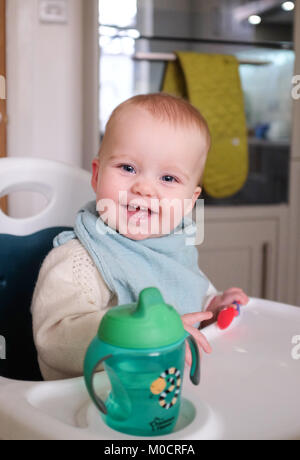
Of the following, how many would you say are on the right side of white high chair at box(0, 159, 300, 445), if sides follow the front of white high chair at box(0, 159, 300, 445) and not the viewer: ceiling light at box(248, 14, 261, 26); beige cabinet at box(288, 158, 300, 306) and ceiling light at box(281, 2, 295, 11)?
0

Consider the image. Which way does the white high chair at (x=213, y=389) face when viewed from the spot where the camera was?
facing the viewer and to the right of the viewer

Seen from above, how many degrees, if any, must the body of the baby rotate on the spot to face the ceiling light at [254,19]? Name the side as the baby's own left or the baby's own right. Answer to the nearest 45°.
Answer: approximately 135° to the baby's own left

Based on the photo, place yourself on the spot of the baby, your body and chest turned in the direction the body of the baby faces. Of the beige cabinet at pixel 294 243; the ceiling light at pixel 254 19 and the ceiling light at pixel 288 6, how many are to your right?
0

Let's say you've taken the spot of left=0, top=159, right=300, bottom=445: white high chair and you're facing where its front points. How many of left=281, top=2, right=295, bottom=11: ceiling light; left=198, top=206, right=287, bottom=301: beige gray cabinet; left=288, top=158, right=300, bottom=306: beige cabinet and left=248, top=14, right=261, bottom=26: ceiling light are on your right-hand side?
0

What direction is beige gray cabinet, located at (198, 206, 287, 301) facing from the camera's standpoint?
toward the camera

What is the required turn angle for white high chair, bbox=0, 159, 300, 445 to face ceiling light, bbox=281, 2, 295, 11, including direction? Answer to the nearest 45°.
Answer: approximately 135° to its left

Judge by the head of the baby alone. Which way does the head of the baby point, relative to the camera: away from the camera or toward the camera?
toward the camera

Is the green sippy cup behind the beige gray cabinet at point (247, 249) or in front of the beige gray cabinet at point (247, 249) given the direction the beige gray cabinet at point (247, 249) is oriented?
in front

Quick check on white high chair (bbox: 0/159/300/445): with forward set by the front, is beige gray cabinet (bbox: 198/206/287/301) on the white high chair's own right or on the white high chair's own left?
on the white high chair's own left

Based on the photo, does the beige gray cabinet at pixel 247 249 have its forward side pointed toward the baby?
yes
